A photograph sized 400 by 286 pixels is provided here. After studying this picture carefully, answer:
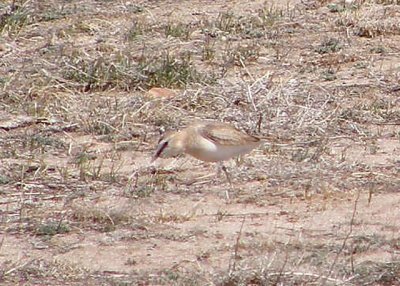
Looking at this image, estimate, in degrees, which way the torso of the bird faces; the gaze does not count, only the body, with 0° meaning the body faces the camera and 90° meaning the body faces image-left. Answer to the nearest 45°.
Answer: approximately 90°

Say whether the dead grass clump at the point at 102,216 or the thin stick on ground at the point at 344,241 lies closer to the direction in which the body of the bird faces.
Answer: the dead grass clump

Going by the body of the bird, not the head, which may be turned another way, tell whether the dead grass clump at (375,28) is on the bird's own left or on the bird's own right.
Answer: on the bird's own right

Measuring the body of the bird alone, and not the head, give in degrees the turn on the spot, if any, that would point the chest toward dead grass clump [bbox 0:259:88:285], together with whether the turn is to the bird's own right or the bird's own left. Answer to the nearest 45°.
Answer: approximately 45° to the bird's own left

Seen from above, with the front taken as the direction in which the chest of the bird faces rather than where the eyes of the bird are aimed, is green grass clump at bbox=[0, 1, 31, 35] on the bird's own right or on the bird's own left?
on the bird's own right

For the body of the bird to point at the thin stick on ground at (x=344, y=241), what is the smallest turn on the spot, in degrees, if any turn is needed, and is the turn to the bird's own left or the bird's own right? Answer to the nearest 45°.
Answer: approximately 135° to the bird's own left
